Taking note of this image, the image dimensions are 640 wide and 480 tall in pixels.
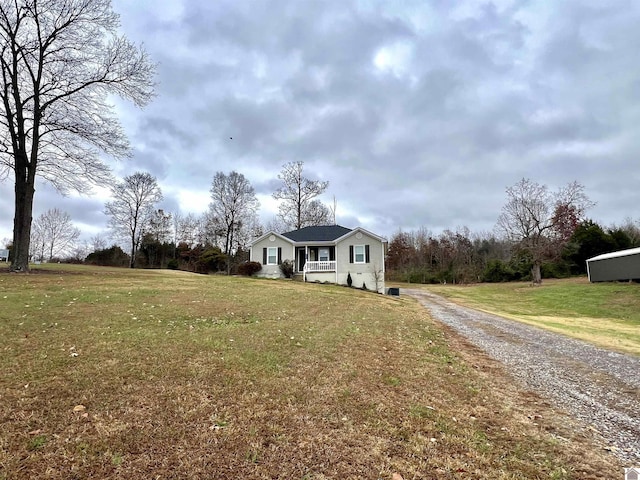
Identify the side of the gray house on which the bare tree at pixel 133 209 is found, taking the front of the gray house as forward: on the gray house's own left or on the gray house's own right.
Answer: on the gray house's own right

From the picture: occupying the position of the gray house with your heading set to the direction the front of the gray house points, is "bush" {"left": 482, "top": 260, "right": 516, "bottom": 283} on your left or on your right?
on your left

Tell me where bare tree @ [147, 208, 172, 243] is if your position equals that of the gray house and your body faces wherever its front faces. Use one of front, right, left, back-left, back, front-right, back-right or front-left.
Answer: back-right

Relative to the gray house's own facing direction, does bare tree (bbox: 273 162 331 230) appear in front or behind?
behind

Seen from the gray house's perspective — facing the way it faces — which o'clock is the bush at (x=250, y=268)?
The bush is roughly at 3 o'clock from the gray house.

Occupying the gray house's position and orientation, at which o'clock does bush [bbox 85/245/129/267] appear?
The bush is roughly at 4 o'clock from the gray house.

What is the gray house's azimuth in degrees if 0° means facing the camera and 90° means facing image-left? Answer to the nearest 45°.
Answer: approximately 0°

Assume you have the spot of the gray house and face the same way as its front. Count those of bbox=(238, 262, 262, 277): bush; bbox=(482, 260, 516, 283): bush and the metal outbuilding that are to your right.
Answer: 1

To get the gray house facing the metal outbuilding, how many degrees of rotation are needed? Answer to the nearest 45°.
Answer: approximately 90° to its left
